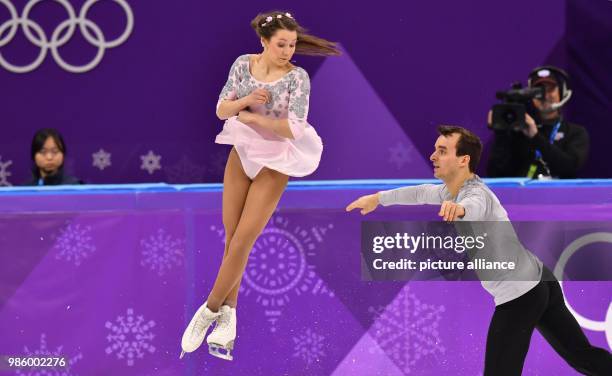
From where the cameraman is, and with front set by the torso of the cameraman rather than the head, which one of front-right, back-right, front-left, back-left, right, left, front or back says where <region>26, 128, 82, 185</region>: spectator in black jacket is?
front-right

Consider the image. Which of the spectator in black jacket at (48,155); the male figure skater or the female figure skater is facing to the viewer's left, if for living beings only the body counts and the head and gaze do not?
the male figure skater

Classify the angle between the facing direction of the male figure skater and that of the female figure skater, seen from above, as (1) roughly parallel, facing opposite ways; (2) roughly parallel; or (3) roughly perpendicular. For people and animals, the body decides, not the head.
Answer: roughly perpendicular

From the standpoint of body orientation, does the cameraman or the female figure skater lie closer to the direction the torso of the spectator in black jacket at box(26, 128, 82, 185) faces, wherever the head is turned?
the female figure skater

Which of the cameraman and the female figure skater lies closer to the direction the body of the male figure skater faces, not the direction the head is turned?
the female figure skater

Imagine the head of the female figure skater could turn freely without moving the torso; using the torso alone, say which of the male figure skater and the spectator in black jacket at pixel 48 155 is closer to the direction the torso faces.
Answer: the male figure skater

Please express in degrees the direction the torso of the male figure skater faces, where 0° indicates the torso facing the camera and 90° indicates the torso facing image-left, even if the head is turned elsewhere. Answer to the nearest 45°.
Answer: approximately 90°

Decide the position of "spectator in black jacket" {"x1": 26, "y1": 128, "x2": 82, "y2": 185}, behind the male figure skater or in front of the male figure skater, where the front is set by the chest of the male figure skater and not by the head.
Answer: in front

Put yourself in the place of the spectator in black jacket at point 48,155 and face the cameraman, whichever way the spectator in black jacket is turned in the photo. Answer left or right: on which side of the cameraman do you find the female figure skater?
right

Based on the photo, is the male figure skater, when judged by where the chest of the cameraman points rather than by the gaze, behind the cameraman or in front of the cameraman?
in front

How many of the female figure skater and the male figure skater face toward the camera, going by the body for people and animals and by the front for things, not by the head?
1

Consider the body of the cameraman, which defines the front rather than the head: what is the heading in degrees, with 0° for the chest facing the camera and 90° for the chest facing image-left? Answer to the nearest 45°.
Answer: approximately 45°
